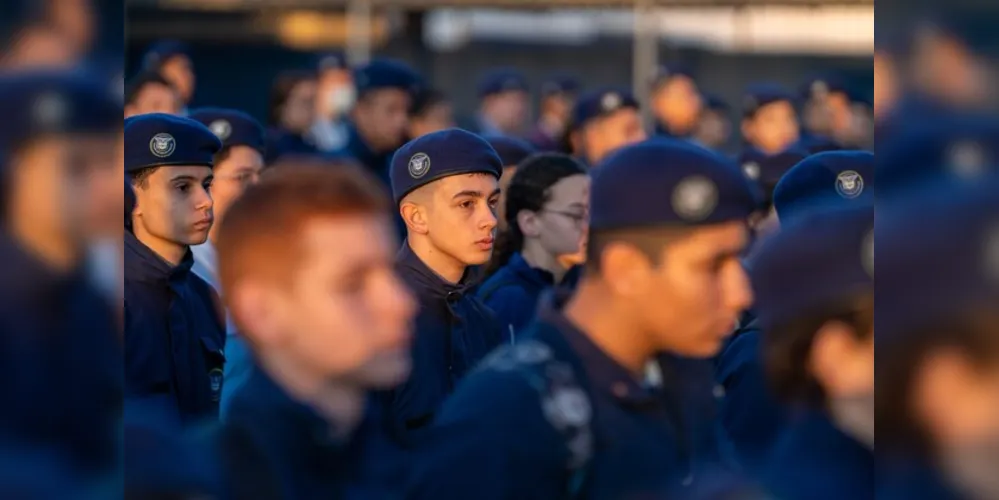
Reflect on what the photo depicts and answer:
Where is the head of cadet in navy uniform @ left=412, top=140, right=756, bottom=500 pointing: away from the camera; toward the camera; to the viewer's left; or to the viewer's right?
to the viewer's right

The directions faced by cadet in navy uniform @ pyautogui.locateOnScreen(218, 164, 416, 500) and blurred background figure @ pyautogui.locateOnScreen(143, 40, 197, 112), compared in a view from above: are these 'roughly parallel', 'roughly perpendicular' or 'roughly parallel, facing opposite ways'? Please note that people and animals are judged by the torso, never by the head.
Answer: roughly parallel

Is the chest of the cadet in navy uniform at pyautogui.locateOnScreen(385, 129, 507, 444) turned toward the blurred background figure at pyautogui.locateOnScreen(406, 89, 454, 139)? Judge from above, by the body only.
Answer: no

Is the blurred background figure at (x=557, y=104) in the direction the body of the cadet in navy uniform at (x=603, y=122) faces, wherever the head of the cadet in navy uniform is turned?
no

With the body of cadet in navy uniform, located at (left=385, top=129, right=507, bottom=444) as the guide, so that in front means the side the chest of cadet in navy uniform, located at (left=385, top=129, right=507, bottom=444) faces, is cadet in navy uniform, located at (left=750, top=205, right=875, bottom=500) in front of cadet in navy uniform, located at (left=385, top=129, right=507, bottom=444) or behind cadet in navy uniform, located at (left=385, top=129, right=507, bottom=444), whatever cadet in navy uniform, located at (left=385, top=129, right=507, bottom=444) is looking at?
in front

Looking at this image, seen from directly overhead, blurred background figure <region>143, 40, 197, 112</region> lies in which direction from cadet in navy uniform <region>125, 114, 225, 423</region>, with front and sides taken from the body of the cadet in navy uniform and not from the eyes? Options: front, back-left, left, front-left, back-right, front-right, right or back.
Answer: back-left

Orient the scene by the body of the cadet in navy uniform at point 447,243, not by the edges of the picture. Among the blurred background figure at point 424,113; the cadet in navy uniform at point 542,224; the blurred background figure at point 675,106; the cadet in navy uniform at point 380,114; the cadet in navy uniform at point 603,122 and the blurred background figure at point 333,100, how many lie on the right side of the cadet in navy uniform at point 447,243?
0

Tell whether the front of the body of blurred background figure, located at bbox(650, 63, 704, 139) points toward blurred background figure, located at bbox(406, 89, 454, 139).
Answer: no

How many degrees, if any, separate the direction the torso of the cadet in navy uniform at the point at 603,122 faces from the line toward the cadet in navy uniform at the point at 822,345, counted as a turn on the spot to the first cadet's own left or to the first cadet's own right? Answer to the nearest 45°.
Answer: approximately 45° to the first cadet's own right

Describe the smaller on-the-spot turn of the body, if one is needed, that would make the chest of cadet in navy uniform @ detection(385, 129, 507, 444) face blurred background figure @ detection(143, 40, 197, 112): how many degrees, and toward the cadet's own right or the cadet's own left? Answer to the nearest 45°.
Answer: approximately 135° to the cadet's own left

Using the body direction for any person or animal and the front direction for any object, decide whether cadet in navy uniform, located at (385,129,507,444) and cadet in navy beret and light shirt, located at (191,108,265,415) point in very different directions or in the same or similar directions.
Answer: same or similar directions

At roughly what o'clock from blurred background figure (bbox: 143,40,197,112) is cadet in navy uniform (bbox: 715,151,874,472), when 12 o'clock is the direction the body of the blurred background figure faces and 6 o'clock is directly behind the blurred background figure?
The cadet in navy uniform is roughly at 1 o'clock from the blurred background figure.

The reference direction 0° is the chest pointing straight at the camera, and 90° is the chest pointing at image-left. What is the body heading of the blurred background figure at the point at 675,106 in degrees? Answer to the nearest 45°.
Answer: approximately 315°

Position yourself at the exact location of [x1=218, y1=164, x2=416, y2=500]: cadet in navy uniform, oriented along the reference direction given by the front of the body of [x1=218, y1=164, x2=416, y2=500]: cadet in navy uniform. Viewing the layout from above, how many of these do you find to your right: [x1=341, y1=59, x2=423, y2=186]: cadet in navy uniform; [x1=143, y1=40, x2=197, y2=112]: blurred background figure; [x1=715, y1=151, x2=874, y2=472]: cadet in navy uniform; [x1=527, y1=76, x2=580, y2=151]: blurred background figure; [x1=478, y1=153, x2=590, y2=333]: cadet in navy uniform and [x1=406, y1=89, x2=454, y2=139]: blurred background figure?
0

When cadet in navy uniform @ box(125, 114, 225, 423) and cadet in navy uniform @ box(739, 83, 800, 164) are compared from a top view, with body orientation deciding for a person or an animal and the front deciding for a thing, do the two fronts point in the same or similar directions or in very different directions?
same or similar directions

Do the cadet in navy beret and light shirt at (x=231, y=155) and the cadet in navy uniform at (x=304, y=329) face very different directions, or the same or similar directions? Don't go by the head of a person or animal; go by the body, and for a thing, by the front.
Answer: same or similar directions

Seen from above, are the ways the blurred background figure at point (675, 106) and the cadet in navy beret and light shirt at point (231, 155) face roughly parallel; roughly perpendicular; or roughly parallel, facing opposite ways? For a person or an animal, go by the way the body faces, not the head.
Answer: roughly parallel

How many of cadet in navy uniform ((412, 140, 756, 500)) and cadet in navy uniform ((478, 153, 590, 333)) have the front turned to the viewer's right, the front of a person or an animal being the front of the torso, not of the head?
2
